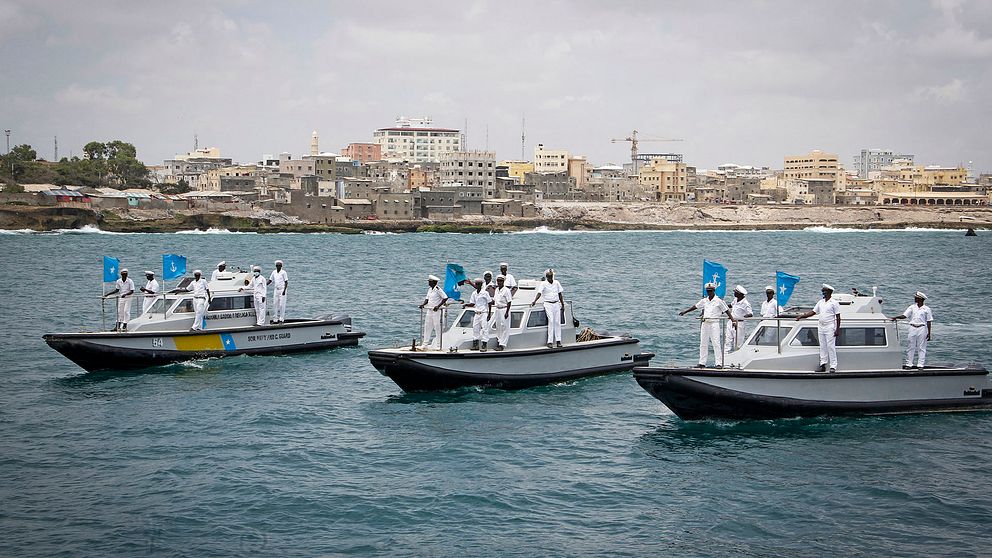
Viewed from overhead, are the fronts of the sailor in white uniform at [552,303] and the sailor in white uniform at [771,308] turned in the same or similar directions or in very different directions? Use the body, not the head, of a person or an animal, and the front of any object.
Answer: same or similar directions

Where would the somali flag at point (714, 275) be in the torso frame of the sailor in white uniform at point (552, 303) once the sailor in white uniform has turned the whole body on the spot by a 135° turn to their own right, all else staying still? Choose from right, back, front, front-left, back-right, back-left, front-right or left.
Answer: back

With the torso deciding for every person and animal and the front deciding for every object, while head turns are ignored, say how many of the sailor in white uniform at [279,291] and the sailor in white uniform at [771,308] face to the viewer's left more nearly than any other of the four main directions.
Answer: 0

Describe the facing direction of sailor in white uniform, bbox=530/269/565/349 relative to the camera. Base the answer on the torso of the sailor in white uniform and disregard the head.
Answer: toward the camera

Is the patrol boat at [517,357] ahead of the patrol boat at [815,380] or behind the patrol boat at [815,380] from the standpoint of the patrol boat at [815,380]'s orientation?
ahead

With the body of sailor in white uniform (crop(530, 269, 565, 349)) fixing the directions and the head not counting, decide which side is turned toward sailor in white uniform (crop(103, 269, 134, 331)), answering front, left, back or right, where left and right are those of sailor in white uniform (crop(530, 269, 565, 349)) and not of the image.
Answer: right

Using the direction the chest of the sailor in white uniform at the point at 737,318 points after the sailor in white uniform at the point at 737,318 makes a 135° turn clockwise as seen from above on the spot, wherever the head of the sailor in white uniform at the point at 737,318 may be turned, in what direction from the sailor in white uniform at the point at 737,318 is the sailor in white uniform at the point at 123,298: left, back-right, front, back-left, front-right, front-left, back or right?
left

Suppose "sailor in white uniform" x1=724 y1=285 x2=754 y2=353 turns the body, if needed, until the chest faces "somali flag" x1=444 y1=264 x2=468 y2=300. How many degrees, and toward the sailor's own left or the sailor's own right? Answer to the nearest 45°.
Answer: approximately 45° to the sailor's own right

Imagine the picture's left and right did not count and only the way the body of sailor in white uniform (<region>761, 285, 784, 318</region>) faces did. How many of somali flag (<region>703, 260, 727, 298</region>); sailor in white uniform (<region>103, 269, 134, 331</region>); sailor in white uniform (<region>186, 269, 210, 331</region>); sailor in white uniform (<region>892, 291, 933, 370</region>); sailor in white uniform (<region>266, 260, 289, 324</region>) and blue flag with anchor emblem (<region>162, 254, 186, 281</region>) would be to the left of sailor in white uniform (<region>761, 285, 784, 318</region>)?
1

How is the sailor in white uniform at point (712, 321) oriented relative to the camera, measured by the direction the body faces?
toward the camera

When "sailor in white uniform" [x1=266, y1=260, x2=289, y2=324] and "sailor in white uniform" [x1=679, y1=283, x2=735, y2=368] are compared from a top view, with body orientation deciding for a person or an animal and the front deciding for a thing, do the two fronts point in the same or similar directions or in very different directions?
same or similar directions

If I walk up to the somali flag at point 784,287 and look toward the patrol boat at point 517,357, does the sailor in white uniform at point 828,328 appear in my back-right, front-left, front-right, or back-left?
back-left

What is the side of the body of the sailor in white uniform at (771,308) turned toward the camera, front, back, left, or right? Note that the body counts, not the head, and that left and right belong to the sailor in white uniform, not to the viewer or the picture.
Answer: front

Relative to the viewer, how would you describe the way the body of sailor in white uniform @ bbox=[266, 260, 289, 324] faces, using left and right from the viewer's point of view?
facing the viewer

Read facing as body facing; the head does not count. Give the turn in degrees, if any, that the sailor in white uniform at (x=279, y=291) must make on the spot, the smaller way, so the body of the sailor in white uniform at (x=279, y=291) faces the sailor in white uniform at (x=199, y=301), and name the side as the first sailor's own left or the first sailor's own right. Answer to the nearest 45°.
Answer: approximately 45° to the first sailor's own right

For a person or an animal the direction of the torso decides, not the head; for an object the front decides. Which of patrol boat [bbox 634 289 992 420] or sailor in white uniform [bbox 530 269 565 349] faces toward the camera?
the sailor in white uniform
